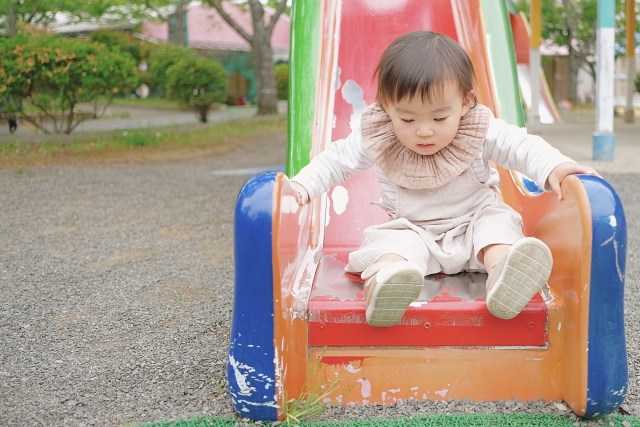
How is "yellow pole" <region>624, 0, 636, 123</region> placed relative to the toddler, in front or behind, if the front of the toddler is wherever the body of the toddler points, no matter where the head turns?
behind

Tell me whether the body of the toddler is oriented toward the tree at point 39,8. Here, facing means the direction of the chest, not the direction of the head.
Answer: no

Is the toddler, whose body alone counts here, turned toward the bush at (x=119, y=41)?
no

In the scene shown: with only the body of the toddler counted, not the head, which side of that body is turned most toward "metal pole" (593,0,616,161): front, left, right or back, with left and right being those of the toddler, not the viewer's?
back

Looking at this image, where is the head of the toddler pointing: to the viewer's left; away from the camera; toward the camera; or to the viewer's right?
toward the camera

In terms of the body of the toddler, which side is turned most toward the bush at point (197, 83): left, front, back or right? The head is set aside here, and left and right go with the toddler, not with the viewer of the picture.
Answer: back

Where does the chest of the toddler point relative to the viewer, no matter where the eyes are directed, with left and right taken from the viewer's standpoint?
facing the viewer

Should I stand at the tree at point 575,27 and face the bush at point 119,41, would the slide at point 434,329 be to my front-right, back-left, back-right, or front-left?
front-left

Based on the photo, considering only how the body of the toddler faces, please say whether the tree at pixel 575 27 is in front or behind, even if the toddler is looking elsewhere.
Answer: behind

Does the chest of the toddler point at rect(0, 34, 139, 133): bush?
no
